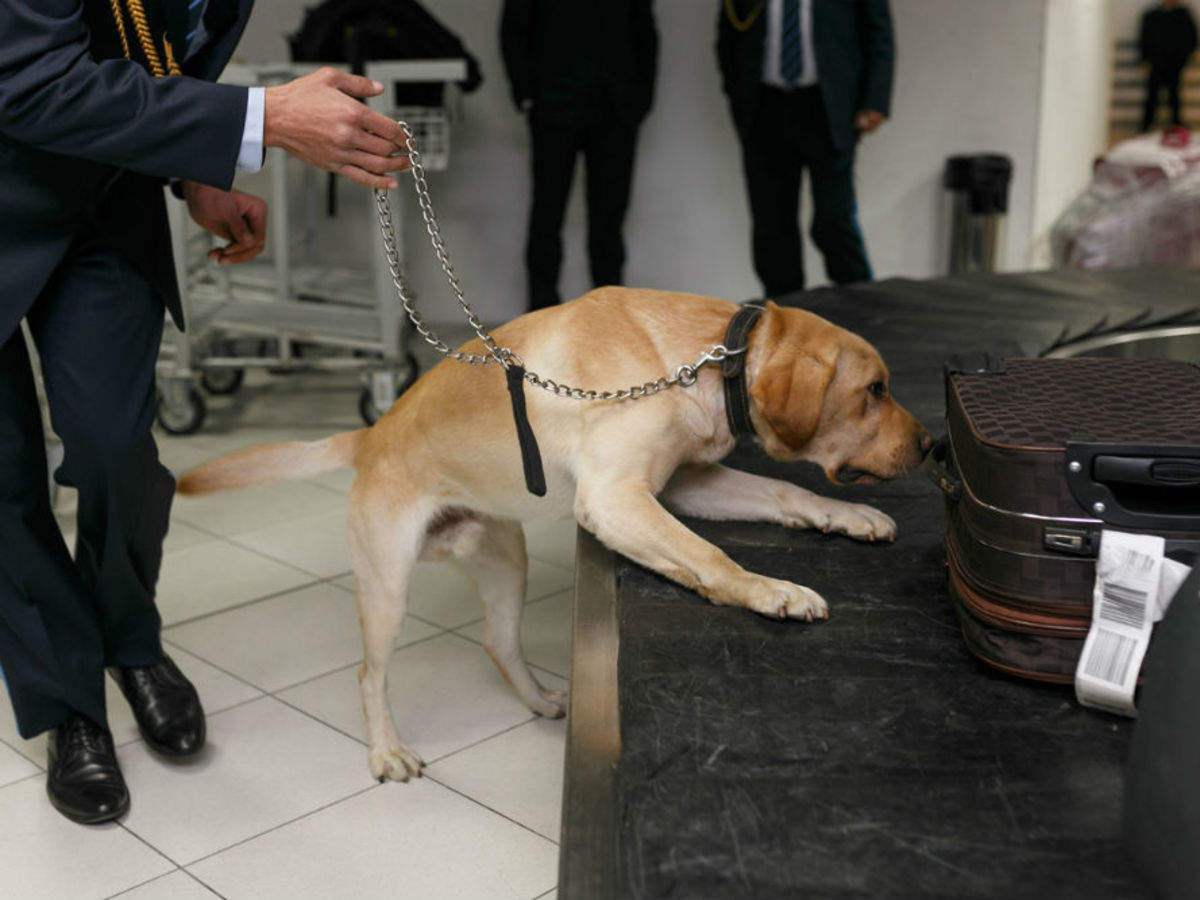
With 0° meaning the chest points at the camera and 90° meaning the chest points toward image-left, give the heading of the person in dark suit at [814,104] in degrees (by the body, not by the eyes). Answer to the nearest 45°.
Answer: approximately 0°

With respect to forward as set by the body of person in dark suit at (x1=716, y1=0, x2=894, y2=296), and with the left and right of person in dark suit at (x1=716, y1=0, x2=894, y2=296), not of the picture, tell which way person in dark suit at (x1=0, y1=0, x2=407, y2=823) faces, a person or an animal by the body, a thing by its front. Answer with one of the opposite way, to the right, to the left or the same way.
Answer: to the left

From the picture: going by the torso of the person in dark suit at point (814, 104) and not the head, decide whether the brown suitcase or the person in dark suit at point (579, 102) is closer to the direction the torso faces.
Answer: the brown suitcase

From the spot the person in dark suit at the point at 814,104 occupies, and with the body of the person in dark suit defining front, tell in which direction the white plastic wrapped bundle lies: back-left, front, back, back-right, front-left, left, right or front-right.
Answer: back-left

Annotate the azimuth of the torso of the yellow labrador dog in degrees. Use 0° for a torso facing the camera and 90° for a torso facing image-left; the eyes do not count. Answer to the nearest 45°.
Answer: approximately 270°

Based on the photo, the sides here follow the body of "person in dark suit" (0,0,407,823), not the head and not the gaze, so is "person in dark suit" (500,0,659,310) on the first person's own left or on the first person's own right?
on the first person's own left

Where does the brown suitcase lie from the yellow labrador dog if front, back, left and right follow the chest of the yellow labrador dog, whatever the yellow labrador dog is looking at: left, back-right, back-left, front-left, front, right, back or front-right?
front-right

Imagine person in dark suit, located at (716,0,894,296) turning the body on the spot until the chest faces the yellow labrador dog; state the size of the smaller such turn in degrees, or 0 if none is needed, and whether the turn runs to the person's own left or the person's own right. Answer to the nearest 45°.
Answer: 0° — they already face it

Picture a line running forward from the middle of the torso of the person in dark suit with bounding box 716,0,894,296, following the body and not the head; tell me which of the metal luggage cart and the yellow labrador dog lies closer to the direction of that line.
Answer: the yellow labrador dog

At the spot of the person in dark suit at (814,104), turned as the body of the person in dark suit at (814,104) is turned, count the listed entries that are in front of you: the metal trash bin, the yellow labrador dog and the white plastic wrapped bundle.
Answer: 1

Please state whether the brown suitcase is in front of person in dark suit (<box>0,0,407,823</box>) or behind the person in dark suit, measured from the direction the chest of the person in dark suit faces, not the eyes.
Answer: in front

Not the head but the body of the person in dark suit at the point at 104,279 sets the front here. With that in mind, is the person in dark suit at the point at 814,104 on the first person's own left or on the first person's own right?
on the first person's own left

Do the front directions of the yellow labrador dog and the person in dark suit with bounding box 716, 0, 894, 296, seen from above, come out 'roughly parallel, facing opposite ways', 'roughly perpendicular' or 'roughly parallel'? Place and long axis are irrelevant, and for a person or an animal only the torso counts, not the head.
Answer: roughly perpendicular
